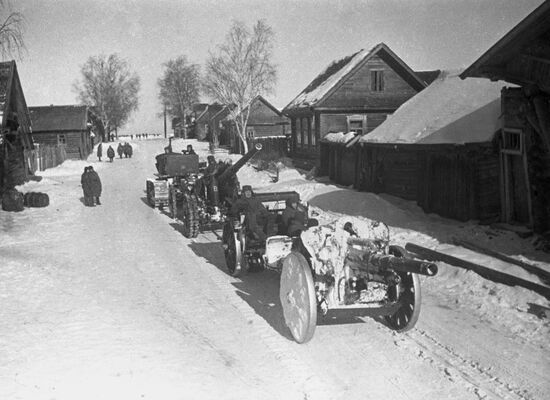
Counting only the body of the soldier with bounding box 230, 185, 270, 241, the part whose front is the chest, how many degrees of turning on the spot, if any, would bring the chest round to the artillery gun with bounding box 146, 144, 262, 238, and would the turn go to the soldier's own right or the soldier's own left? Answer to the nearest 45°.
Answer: approximately 180°

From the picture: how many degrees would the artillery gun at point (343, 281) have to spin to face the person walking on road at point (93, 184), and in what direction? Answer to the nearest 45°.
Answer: approximately 180°

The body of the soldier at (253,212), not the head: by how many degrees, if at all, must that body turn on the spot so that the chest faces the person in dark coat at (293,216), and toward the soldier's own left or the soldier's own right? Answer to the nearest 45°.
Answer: approximately 45° to the soldier's own left
